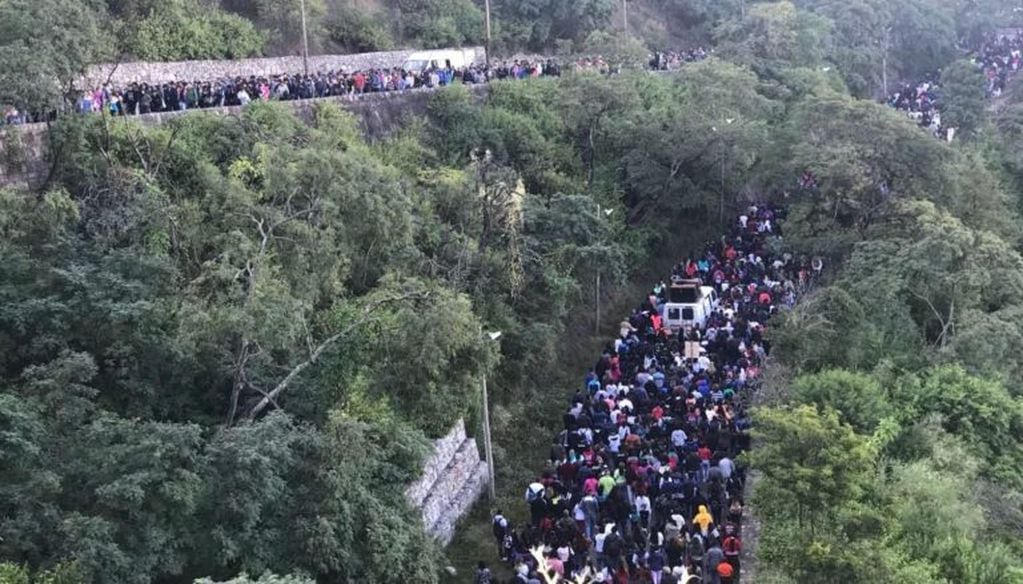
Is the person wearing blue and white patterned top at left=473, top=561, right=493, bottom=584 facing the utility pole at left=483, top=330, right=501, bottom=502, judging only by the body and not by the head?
yes

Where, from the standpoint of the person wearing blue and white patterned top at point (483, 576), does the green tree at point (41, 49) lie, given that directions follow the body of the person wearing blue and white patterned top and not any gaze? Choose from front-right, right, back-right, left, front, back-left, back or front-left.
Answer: front-left

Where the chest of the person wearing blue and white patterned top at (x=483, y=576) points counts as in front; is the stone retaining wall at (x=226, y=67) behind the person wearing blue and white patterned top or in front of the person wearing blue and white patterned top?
in front

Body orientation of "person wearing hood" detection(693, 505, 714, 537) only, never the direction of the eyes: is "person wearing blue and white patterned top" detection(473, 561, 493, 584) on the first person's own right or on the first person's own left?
on the first person's own left

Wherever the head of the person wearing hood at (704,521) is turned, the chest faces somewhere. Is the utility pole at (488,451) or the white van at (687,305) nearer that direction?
the white van

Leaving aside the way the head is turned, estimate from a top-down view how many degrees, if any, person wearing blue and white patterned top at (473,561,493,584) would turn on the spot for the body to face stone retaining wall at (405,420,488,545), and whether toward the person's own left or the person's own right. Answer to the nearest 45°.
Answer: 0° — they already face it

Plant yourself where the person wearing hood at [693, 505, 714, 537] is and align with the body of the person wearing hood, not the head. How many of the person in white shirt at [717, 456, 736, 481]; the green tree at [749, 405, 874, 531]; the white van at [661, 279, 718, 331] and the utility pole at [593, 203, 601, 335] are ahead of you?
3

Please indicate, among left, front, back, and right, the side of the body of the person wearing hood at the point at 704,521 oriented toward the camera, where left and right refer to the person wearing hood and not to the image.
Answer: back

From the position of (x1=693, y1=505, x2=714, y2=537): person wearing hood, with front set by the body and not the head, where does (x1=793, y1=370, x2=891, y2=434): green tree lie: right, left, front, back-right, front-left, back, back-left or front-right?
front-right

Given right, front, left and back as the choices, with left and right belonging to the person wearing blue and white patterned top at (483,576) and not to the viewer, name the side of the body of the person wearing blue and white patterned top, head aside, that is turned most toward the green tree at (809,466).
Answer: right

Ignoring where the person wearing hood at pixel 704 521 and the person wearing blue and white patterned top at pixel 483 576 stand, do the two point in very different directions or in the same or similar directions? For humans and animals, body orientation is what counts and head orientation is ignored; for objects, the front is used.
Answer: same or similar directions

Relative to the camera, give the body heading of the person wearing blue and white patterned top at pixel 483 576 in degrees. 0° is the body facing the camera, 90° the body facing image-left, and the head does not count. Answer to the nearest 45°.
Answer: approximately 180°

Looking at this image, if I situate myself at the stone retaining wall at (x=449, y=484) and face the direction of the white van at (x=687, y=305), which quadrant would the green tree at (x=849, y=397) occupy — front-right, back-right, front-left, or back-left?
front-right

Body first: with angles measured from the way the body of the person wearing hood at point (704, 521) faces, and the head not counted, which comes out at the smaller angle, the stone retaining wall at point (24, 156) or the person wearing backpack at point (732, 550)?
the stone retaining wall

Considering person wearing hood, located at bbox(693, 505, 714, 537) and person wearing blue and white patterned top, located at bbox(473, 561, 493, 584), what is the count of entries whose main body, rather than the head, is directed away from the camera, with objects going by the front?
2

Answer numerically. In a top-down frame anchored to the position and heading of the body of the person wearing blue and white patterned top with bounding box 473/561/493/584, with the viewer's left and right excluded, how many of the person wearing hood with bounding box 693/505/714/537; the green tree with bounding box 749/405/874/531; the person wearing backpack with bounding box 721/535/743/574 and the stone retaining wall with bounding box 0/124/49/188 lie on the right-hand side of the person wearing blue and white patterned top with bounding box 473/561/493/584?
3

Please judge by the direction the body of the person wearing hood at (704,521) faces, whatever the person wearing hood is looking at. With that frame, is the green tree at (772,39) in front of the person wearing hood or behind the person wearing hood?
in front

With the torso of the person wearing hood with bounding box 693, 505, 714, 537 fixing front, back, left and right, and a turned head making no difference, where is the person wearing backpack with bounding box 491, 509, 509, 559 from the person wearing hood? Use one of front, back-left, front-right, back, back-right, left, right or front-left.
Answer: left
